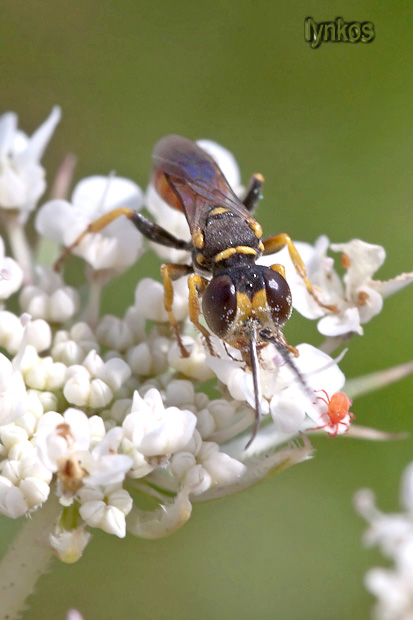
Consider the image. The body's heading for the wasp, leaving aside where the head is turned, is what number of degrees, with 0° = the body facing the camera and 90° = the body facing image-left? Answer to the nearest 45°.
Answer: approximately 0°
